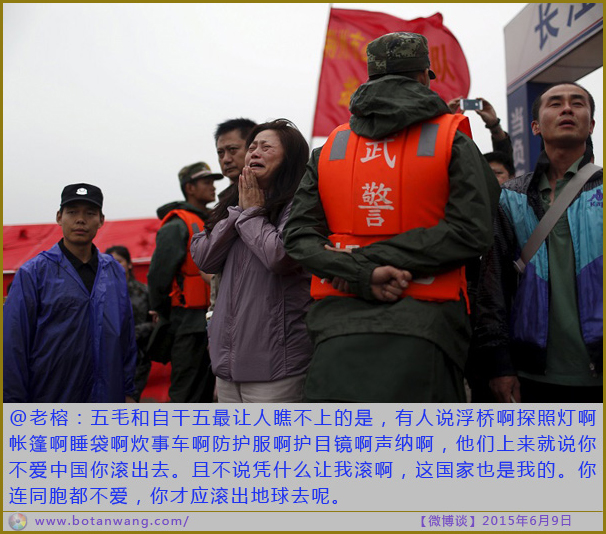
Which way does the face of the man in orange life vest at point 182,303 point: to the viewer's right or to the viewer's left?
to the viewer's right

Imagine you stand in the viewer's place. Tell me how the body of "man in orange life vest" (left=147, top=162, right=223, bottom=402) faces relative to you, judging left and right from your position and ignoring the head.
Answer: facing to the right of the viewer

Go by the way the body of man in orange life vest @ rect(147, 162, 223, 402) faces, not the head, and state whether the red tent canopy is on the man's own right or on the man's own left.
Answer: on the man's own left

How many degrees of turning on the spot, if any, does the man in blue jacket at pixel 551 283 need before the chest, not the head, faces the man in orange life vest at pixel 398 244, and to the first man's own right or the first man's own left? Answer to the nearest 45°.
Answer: approximately 45° to the first man's own right

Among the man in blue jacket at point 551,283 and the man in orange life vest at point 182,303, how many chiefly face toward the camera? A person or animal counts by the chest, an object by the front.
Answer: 1

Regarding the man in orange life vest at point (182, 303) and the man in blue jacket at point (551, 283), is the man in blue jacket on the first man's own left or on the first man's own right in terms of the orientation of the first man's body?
on the first man's own right

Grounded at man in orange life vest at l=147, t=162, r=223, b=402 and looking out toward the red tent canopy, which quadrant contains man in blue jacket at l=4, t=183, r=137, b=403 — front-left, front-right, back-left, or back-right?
back-left

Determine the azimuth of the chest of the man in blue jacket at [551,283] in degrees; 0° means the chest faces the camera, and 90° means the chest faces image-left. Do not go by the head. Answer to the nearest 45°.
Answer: approximately 0°

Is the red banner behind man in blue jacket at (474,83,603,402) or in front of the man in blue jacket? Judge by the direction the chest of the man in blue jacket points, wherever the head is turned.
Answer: behind

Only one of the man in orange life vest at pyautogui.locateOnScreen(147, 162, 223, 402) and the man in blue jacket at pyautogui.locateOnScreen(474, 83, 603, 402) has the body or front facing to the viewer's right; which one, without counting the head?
the man in orange life vest
